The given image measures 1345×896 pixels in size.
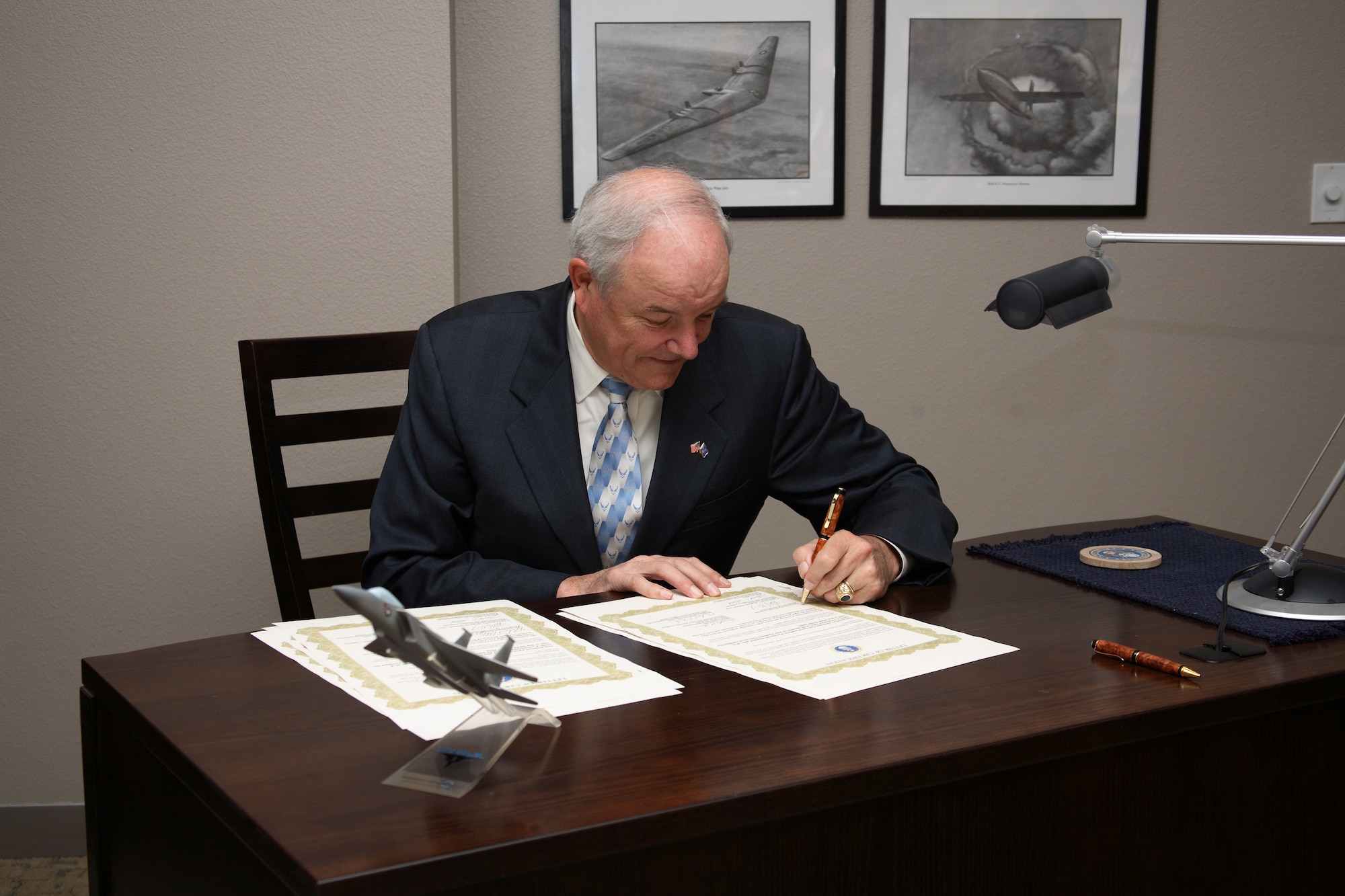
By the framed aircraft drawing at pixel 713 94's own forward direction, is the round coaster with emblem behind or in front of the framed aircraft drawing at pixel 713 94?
in front

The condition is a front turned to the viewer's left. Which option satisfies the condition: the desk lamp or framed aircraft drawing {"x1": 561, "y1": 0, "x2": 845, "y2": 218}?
the desk lamp

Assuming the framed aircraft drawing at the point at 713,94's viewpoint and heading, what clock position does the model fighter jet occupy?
The model fighter jet is roughly at 12 o'clock from the framed aircraft drawing.

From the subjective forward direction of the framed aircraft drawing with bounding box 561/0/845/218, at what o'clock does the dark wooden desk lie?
The dark wooden desk is roughly at 12 o'clock from the framed aircraft drawing.

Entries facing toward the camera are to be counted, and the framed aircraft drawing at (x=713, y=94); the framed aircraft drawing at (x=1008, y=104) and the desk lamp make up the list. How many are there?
2

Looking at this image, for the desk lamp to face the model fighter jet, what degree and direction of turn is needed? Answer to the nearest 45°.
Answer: approximately 45° to its left

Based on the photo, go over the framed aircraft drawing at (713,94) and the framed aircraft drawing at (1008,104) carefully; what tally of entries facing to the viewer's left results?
0

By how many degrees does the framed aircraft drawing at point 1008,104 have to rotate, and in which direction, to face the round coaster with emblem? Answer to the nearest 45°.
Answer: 0° — it already faces it

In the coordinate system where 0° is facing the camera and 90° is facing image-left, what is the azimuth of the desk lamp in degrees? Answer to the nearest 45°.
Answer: approximately 90°

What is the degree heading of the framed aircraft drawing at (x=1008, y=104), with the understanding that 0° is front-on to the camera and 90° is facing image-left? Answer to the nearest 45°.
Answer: approximately 0°

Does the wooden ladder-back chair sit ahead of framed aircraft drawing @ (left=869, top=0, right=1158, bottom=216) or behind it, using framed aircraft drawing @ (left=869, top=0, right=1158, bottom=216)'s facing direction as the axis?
ahead

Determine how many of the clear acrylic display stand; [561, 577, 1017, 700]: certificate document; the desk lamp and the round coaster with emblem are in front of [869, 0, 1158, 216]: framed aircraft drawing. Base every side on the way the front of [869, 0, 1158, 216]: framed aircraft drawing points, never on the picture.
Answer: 4

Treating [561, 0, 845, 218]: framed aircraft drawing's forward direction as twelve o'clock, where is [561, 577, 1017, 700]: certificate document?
The certificate document is roughly at 12 o'clock from the framed aircraft drawing.

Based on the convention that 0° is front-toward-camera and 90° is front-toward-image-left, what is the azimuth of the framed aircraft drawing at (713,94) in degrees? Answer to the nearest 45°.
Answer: approximately 0°

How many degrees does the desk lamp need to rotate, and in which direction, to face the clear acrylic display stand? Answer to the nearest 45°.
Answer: approximately 45° to its left

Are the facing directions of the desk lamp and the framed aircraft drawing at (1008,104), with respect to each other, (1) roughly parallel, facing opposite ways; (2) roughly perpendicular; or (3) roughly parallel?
roughly perpendicular
